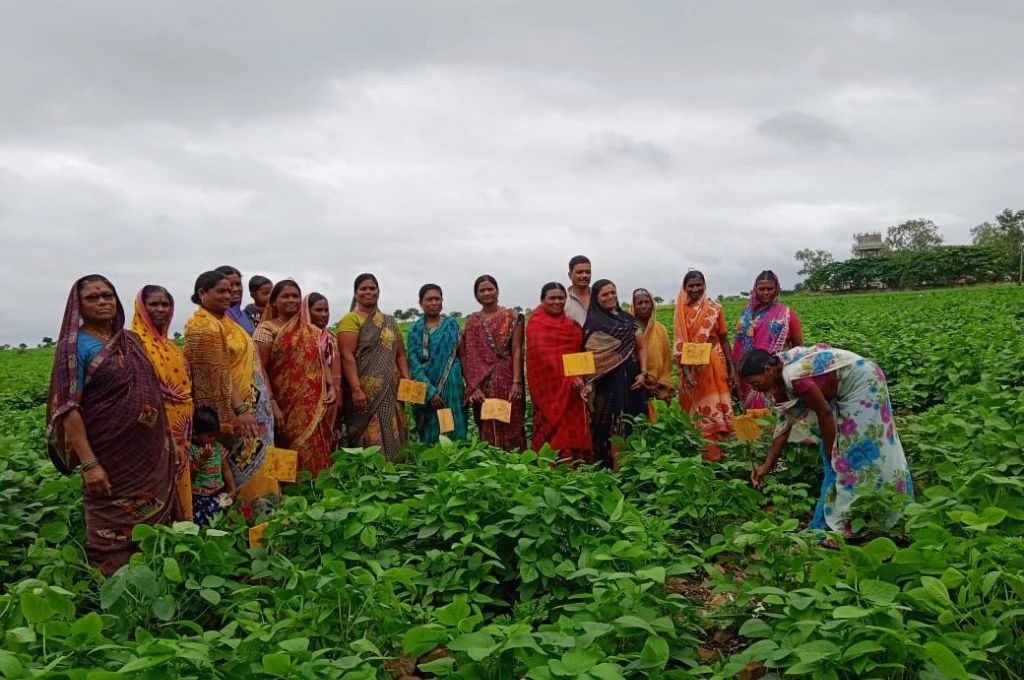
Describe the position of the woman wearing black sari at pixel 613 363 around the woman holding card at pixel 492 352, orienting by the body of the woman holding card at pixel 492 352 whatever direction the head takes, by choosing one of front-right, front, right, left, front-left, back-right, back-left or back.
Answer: left

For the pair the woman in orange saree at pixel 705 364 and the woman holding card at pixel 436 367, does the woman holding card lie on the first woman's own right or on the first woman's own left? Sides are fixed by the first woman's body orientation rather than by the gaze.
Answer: on the first woman's own right
